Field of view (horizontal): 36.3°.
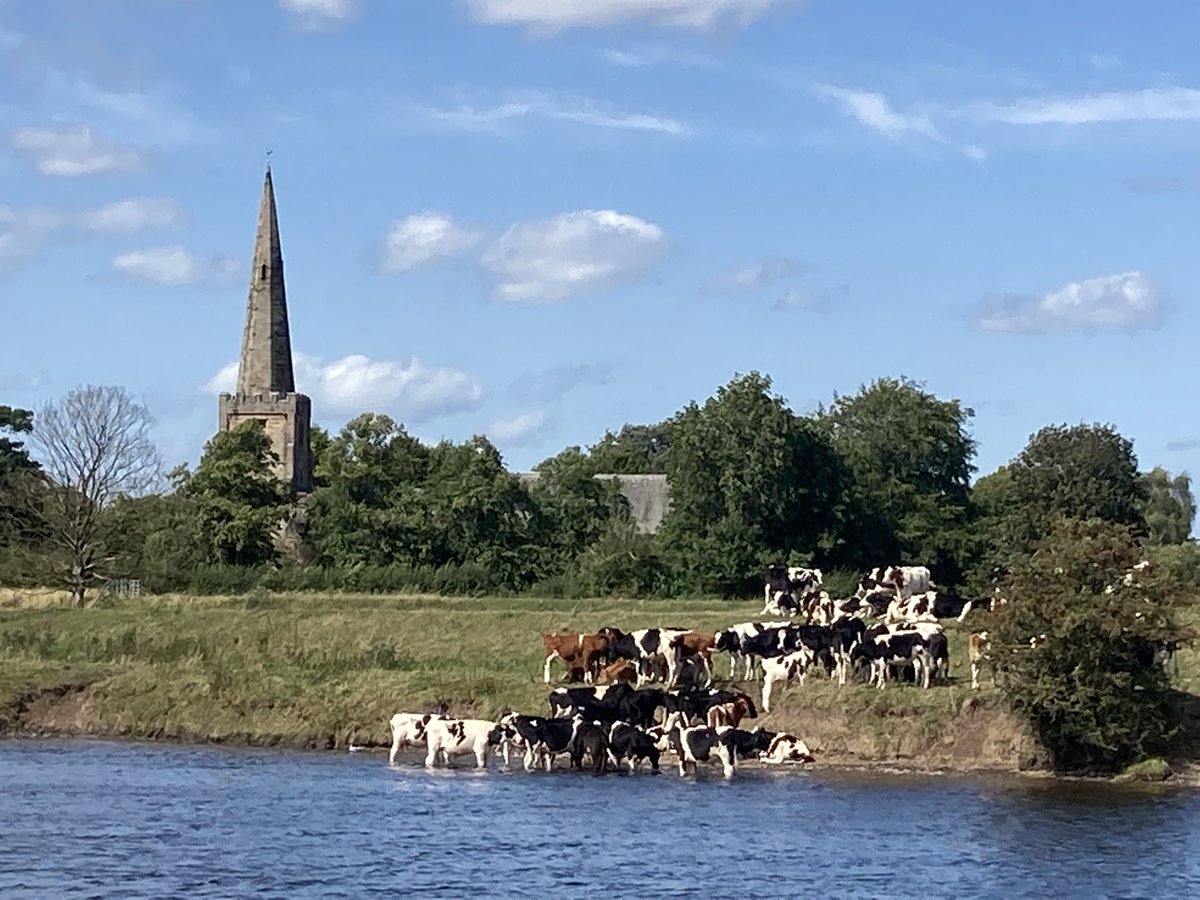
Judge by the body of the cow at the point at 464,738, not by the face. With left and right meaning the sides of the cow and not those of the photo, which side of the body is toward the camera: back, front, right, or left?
right

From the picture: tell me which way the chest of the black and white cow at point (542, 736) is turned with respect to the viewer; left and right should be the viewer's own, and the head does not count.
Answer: facing to the left of the viewer

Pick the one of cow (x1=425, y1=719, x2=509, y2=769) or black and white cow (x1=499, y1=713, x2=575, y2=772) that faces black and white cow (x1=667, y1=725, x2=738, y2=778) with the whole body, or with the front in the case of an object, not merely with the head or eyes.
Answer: the cow

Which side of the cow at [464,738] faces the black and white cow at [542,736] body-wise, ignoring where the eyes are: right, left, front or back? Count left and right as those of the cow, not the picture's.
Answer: front
